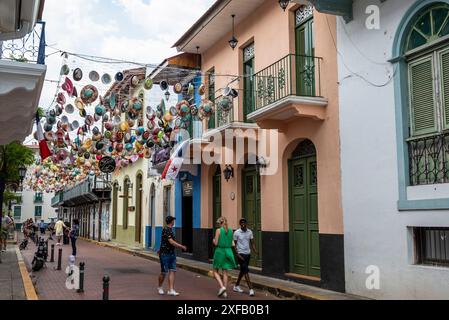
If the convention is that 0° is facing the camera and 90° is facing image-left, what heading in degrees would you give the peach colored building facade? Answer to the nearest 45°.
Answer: approximately 45°

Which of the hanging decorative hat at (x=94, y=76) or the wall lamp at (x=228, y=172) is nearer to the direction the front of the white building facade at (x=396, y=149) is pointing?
the hanging decorative hat

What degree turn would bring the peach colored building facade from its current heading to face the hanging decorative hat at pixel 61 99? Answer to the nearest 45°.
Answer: approximately 45° to its right

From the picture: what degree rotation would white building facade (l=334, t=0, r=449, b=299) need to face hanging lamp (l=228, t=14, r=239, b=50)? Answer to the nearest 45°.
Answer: approximately 90° to its right

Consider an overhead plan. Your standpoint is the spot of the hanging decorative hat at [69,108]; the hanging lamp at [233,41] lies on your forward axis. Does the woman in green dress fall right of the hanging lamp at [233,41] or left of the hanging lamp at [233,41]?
right

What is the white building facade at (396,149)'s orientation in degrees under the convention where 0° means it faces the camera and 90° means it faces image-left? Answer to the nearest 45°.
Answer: approximately 45°
